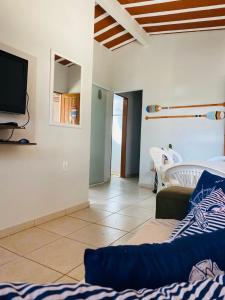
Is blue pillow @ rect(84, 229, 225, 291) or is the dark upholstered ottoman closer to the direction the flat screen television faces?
the dark upholstered ottoman

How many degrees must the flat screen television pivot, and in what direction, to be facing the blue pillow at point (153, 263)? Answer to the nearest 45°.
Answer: approximately 45° to its right

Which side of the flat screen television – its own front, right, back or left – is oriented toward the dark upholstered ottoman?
front

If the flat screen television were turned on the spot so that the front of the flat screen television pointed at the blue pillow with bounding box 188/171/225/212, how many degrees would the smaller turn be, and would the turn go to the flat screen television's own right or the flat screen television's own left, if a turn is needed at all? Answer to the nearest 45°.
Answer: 0° — it already faces it

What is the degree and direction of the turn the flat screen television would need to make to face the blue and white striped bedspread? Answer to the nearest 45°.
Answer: approximately 45° to its right

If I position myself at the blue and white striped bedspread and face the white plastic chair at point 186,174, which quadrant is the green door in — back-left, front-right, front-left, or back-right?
front-left

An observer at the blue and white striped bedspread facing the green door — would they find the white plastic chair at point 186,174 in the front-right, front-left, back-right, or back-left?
front-right

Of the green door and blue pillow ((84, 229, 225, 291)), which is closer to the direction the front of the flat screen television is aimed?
the blue pillow

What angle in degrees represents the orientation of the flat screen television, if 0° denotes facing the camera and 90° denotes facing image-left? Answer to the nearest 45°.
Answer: approximately 315°

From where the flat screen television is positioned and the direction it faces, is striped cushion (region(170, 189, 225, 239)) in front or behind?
in front
